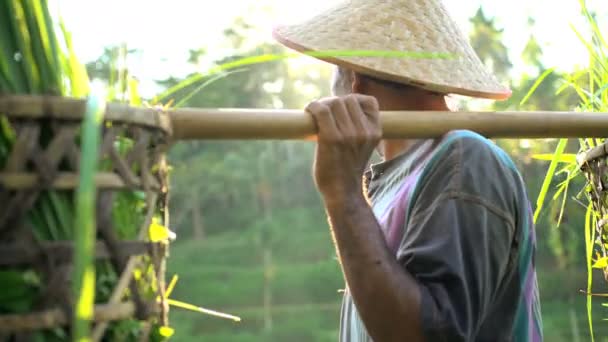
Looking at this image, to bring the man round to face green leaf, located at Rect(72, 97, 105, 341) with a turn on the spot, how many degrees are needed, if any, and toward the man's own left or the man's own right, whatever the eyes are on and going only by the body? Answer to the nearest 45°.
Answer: approximately 90° to the man's own left
